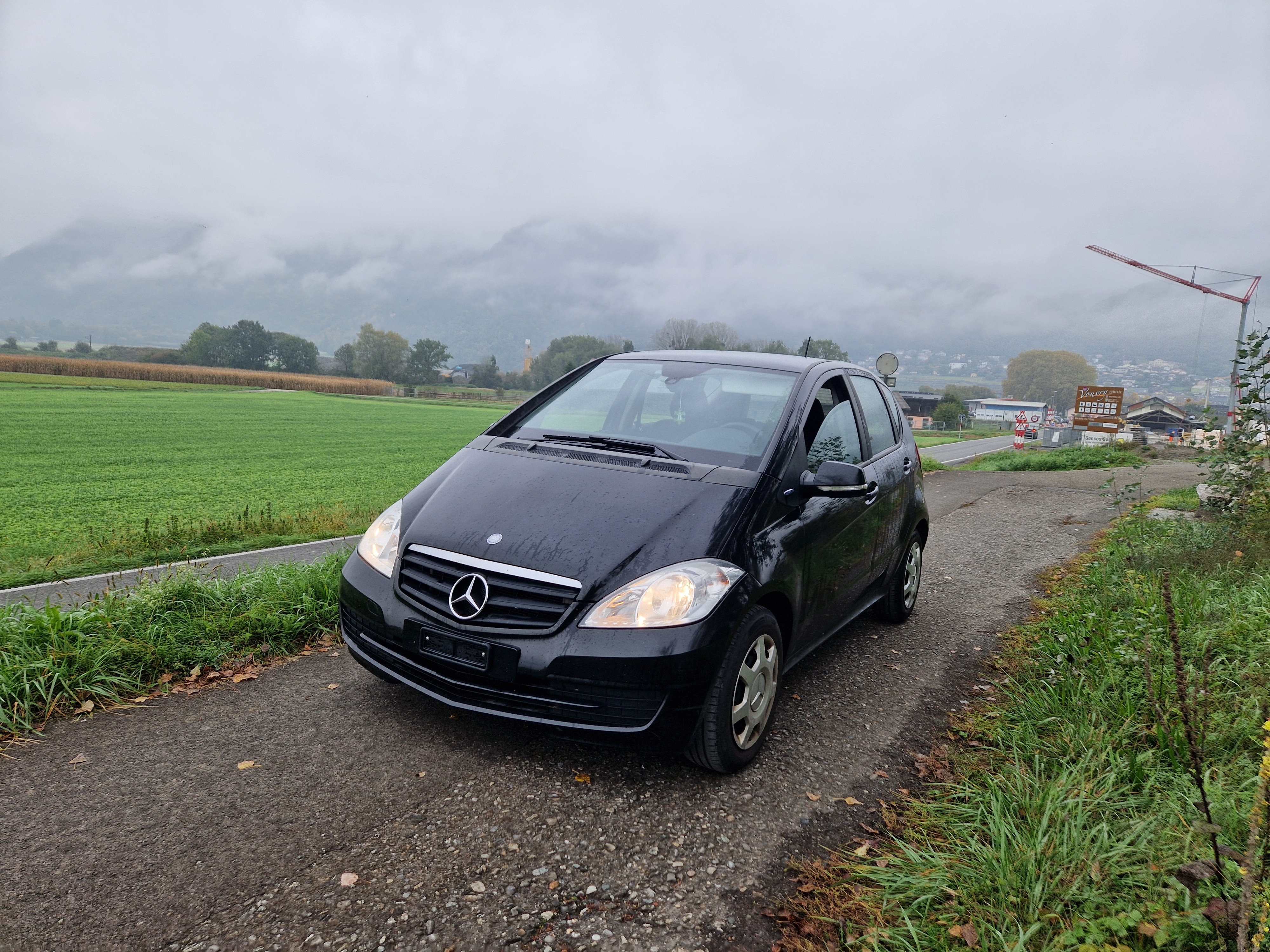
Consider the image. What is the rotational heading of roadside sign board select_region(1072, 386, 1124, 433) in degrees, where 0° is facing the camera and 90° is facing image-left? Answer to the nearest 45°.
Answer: approximately 0°

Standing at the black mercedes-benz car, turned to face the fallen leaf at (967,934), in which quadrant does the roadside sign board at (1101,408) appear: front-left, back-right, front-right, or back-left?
back-left

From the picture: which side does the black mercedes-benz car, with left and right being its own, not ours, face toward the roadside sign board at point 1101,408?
back

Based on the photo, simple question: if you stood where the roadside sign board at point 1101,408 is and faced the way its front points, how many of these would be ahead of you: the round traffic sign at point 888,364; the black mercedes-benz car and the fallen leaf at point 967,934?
3

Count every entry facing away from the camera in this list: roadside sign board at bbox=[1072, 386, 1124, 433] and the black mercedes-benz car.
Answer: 0

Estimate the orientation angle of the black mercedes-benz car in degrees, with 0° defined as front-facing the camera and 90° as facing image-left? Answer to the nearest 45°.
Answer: approximately 45°

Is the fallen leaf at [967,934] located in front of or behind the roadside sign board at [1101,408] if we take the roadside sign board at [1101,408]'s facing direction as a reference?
in front

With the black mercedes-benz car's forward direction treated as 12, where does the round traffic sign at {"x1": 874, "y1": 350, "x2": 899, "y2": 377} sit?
The round traffic sign is roughly at 5 o'clock from the black mercedes-benz car.

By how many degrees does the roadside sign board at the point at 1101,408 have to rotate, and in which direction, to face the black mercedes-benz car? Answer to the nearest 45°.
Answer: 0° — it already faces it

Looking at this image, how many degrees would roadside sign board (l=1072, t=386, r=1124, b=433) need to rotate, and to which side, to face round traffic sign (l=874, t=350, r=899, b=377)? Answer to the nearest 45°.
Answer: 0° — it already faces it

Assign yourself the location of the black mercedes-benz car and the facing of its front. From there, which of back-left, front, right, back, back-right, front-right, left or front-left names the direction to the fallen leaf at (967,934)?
left

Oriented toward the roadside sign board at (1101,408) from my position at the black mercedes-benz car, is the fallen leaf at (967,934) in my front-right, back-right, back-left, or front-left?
back-right
